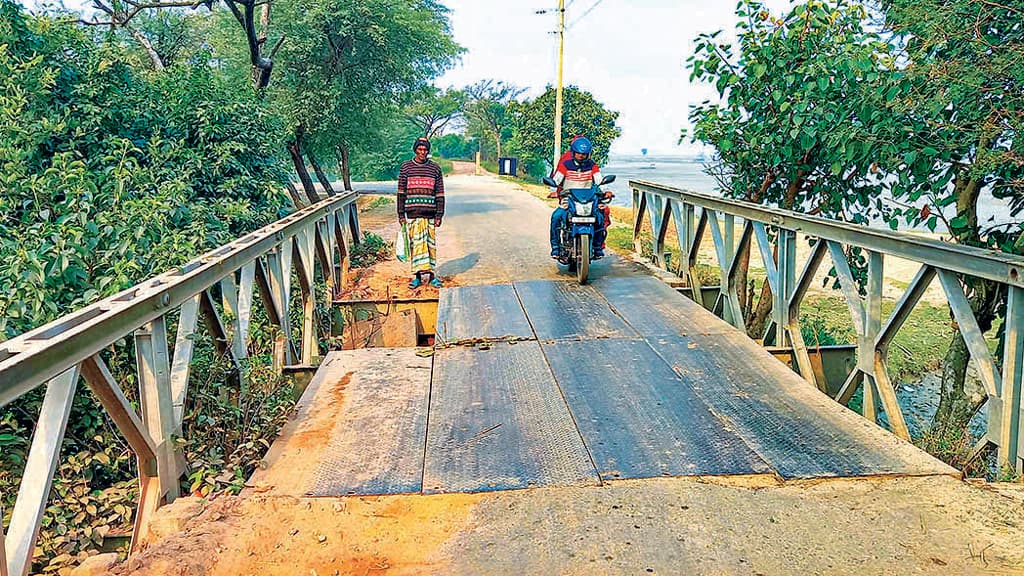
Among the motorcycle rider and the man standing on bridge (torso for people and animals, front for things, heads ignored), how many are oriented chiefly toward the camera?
2

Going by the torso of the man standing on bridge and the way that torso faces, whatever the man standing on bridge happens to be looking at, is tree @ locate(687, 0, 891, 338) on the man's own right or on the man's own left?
on the man's own left

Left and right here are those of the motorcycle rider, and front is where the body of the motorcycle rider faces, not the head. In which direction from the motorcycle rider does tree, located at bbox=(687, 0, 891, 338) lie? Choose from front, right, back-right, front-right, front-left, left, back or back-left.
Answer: left

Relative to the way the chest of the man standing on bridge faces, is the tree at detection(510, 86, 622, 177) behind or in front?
behind

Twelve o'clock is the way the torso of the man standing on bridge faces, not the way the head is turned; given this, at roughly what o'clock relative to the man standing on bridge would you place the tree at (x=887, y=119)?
The tree is roughly at 10 o'clock from the man standing on bridge.

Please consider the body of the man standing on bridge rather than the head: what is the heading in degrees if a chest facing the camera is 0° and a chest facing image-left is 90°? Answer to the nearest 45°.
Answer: approximately 0°

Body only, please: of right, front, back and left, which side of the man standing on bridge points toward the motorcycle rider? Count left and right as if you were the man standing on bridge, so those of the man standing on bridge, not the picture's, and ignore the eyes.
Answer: left

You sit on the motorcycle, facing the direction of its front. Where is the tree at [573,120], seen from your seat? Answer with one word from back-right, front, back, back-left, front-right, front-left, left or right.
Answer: back

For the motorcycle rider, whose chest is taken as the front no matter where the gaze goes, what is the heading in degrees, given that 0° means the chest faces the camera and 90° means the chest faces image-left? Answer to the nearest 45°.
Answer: approximately 0°
